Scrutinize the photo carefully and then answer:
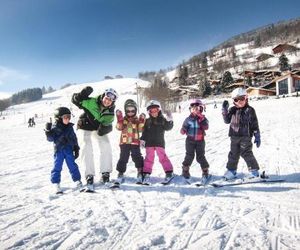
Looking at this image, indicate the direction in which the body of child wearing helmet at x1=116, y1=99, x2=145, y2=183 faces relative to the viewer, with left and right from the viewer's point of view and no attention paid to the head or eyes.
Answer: facing the viewer

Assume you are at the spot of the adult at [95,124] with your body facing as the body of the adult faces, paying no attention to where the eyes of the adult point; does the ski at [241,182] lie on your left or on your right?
on your left

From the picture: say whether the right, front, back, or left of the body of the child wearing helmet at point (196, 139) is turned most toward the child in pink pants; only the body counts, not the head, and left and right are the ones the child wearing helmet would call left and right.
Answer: right

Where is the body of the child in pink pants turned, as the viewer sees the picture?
toward the camera

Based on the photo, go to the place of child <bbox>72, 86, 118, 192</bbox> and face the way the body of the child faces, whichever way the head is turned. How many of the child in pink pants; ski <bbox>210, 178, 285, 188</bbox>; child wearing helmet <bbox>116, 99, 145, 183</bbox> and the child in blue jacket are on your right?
1

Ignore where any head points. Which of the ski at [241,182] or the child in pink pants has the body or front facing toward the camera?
the child in pink pants

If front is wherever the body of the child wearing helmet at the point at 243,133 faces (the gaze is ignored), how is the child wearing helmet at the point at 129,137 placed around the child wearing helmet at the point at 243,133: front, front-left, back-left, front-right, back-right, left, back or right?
front-right

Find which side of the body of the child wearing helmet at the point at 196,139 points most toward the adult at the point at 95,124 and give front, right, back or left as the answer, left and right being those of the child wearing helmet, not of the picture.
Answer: right

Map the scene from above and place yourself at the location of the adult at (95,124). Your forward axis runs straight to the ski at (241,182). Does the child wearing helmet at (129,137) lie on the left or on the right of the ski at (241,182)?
left

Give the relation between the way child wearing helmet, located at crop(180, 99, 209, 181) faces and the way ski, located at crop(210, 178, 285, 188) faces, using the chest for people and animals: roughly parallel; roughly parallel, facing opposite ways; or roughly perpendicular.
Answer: roughly perpendicular

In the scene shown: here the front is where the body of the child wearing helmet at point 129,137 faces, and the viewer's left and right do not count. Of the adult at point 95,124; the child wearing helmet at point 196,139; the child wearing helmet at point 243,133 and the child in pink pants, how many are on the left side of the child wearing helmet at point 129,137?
3

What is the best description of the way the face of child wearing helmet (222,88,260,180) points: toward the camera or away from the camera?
toward the camera
